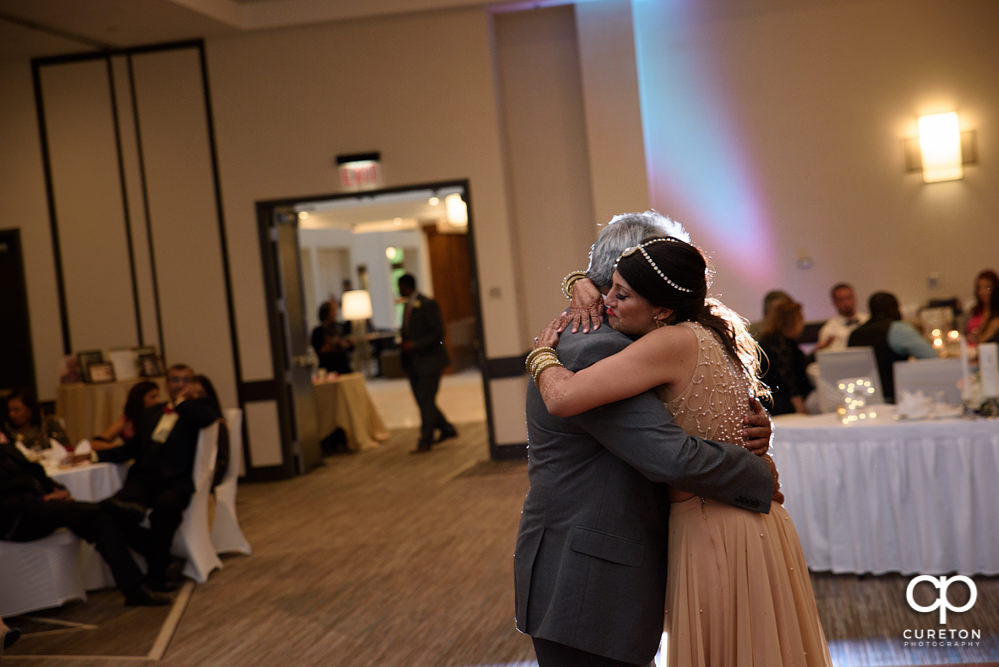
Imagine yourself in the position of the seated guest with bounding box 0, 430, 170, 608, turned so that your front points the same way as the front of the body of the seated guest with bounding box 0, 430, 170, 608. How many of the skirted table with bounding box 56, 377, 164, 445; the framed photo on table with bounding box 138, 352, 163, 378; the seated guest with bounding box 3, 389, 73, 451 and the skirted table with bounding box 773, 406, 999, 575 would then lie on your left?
3

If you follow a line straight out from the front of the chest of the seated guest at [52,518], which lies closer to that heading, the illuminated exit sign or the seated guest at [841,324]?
the seated guest

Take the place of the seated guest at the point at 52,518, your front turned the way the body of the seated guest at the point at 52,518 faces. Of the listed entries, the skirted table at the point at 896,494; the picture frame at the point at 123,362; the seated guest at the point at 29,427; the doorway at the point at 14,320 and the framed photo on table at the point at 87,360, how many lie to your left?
4

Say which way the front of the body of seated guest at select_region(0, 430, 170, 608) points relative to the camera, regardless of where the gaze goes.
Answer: to the viewer's right

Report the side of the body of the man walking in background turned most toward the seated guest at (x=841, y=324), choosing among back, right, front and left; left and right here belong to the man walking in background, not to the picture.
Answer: left

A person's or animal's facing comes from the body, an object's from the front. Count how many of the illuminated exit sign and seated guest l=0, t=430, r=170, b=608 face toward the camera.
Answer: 1

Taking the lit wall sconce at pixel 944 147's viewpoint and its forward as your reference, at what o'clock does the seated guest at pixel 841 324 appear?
The seated guest is roughly at 1 o'clock from the lit wall sconce.

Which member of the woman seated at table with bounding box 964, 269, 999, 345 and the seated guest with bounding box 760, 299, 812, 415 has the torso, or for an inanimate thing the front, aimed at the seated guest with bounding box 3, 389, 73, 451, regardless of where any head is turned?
the woman seated at table

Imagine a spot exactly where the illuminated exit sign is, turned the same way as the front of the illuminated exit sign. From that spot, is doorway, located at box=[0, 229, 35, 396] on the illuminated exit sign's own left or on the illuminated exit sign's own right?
on the illuminated exit sign's own right

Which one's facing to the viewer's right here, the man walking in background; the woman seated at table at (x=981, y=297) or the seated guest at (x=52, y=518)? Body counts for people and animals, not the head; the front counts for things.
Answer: the seated guest

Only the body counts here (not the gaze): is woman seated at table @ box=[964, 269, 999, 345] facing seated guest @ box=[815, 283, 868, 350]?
yes
